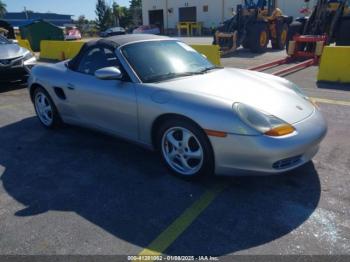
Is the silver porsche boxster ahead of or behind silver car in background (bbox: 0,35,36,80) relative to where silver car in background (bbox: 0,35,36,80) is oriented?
ahead

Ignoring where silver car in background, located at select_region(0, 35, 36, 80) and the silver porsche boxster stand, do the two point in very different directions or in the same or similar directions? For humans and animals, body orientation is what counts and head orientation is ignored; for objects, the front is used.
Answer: same or similar directions

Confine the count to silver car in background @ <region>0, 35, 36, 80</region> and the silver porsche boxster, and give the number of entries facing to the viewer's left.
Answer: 0

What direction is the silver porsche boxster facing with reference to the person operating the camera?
facing the viewer and to the right of the viewer

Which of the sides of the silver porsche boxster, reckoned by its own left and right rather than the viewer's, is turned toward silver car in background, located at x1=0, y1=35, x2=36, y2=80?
back
